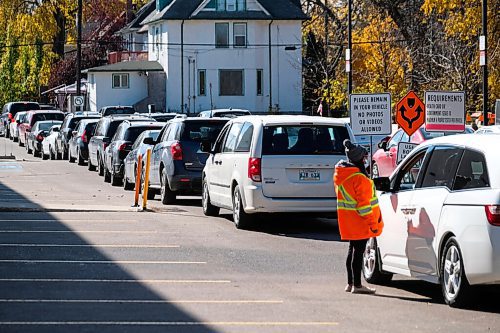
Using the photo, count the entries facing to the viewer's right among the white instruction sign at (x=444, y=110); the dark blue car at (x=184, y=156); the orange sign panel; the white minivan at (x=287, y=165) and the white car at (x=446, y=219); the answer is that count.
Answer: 0

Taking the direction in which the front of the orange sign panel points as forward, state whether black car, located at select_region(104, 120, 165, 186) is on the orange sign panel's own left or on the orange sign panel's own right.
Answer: on the orange sign panel's own right

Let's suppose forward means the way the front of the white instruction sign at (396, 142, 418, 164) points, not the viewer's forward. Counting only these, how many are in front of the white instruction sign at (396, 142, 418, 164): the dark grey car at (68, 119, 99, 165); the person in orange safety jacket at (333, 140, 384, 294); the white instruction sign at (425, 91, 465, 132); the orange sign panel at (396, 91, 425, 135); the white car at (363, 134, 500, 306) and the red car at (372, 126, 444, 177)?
2

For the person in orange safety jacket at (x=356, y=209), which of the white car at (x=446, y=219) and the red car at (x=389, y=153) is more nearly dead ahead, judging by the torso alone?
the white car

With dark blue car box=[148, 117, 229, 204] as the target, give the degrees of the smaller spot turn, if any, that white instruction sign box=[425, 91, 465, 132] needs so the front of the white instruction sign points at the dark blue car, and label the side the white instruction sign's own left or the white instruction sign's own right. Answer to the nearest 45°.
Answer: approximately 90° to the white instruction sign's own right

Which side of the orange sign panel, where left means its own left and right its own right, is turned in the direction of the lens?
front

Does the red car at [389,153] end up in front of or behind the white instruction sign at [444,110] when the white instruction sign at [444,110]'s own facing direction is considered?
behind

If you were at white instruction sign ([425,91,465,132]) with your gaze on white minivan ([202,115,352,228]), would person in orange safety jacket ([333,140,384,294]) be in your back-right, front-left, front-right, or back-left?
front-left

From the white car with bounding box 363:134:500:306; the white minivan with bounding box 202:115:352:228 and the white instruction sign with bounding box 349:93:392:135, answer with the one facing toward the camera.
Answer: the white instruction sign

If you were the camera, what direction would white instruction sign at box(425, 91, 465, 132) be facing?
facing the viewer
